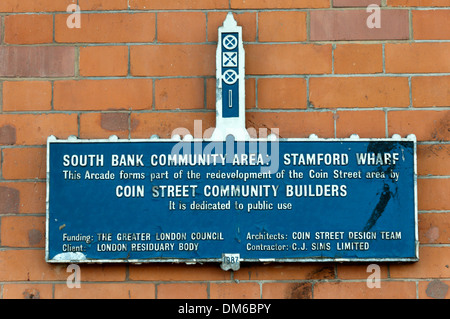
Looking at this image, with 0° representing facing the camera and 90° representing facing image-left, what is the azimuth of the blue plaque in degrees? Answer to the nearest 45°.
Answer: approximately 0°
